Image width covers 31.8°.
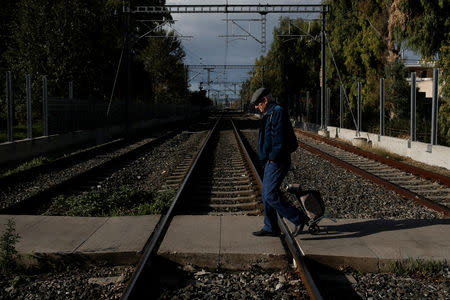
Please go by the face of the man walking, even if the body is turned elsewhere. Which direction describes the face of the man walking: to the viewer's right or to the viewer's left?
to the viewer's left

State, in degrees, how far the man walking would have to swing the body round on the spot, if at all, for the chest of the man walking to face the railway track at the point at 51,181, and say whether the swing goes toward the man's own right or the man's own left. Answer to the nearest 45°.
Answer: approximately 45° to the man's own right

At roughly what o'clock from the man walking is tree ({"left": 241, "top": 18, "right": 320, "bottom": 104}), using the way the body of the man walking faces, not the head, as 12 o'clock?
The tree is roughly at 3 o'clock from the man walking.

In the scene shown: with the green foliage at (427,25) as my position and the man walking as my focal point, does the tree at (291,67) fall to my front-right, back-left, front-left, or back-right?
back-right

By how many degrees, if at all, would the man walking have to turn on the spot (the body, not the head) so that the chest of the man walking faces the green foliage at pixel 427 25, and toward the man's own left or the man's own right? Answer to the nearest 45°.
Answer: approximately 90° to the man's own right

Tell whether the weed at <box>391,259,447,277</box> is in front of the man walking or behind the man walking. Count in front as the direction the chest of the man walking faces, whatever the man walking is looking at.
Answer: behind

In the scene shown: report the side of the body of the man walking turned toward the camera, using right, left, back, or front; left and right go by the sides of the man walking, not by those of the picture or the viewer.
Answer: left
